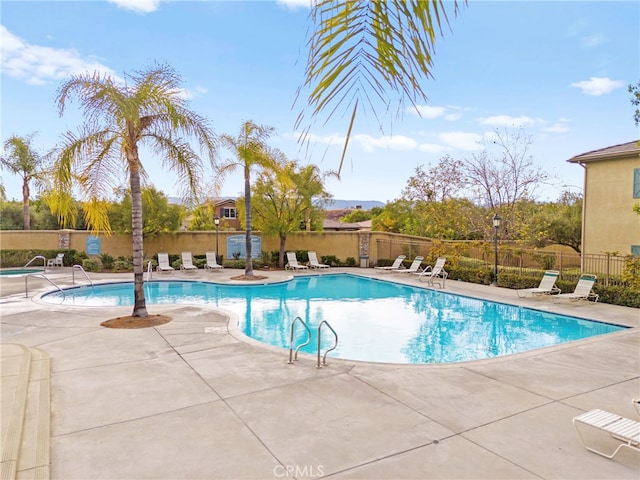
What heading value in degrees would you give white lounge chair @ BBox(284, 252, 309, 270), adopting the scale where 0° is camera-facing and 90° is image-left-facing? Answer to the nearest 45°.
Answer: approximately 315°

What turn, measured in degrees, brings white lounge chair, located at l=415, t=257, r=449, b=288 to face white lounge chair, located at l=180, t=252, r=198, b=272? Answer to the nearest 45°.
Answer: approximately 45° to its right

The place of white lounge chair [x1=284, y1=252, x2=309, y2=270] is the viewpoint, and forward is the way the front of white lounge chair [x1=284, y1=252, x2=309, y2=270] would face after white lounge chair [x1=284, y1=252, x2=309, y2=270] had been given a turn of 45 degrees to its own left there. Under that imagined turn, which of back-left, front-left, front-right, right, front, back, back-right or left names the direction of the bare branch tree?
front

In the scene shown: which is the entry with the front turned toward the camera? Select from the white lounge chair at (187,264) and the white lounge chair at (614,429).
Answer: the white lounge chair at (187,264)

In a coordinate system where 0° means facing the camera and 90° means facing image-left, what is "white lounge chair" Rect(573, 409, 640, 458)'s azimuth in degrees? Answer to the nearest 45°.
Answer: approximately 135°

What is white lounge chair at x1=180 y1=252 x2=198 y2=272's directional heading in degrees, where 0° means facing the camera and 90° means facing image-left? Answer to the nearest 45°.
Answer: approximately 0°

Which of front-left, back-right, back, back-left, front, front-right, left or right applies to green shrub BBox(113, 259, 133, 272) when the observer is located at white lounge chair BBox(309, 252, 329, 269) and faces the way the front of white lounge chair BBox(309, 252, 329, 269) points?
back-right

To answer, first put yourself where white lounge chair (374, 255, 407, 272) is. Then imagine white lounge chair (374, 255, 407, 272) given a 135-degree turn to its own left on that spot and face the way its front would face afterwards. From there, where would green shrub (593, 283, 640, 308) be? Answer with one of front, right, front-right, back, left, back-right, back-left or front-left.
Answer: front

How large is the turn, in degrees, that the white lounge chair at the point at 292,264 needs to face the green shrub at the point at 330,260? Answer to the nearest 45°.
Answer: approximately 90° to its left

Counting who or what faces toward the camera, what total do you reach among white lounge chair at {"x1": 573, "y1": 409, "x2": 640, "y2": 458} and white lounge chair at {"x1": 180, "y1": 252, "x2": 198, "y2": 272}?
1

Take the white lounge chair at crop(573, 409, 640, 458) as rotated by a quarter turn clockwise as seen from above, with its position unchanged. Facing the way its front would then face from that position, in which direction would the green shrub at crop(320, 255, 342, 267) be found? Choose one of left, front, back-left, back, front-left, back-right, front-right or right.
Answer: left

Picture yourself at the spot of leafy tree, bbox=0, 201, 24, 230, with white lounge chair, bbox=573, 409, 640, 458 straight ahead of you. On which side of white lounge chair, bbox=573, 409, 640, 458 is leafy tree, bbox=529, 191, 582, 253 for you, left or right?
left

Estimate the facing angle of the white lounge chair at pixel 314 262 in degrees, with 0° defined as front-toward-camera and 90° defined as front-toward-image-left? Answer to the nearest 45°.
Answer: approximately 315°

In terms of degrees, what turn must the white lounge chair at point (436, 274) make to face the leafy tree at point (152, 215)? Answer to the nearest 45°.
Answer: approximately 45° to its right
